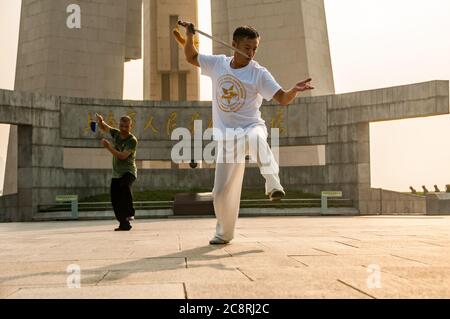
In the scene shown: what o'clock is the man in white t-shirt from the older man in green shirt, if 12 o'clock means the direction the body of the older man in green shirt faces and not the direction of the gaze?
The man in white t-shirt is roughly at 10 o'clock from the older man in green shirt.

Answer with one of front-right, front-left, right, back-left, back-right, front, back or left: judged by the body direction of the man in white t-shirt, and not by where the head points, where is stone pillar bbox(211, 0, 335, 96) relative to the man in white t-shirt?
back

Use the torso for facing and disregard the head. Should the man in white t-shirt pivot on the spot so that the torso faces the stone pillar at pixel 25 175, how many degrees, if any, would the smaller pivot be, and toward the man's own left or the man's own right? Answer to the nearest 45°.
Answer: approximately 135° to the man's own right

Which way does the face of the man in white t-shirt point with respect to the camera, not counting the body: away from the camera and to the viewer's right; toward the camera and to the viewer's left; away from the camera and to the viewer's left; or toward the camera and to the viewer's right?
toward the camera and to the viewer's right

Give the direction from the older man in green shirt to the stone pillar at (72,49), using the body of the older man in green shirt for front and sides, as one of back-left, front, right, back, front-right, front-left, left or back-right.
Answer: back-right

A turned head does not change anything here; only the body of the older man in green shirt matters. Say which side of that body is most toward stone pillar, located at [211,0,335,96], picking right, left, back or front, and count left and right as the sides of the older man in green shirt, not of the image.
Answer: back

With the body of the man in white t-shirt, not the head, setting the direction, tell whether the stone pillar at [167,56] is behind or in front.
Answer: behind

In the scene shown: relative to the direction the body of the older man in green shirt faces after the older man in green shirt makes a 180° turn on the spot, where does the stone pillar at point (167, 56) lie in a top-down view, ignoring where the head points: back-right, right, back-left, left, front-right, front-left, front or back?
front-left
